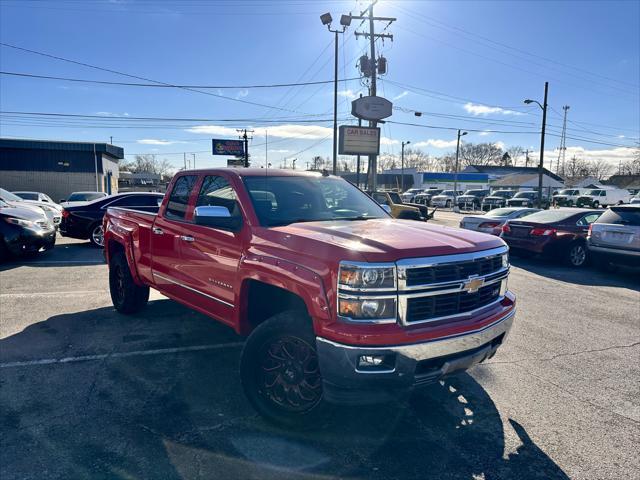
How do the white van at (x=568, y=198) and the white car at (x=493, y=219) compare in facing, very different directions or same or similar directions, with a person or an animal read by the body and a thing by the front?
very different directions

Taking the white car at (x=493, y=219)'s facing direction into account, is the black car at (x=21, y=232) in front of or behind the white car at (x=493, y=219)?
behind

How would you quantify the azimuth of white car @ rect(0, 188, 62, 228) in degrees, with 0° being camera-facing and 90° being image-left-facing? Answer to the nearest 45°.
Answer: approximately 315°

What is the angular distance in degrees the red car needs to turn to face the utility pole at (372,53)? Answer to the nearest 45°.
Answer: approximately 90° to its left

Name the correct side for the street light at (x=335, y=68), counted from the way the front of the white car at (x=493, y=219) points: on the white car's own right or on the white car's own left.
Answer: on the white car's own left

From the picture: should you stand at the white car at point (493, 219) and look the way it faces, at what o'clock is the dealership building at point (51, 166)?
The dealership building is roughly at 8 o'clock from the white car.

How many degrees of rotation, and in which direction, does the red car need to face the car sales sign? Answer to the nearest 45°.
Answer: approximately 90° to its left

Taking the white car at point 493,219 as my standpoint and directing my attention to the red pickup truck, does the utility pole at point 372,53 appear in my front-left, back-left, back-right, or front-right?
back-right

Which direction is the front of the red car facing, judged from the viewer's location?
facing away from the viewer and to the right of the viewer
